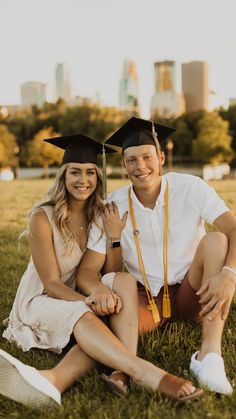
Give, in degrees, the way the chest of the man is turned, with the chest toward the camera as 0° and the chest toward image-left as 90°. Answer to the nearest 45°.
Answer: approximately 0°

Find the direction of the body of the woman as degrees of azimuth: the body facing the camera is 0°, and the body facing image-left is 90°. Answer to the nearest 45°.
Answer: approximately 315°
